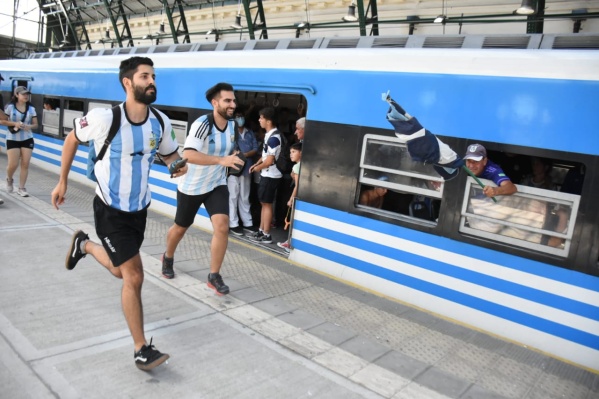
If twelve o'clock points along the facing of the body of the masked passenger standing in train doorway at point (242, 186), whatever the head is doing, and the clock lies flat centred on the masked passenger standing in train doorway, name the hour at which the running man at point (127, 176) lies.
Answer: The running man is roughly at 2 o'clock from the masked passenger standing in train doorway.

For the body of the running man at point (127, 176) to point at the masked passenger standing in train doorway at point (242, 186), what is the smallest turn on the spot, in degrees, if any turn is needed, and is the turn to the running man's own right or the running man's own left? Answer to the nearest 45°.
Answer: approximately 90° to the running man's own left

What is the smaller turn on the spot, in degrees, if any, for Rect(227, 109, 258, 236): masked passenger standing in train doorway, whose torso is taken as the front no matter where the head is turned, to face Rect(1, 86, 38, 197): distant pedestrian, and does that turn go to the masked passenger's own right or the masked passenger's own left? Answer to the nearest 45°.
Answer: approximately 135° to the masked passenger's own right

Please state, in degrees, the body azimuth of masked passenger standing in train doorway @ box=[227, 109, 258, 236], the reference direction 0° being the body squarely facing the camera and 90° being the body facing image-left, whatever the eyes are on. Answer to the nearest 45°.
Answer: approximately 315°

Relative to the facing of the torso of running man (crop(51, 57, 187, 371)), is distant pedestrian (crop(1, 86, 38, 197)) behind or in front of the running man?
behind
